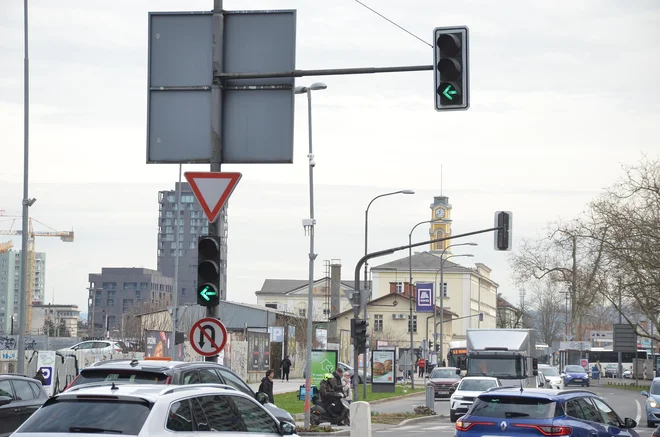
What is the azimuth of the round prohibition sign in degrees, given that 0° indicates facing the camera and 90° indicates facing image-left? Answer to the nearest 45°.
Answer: approximately 0°

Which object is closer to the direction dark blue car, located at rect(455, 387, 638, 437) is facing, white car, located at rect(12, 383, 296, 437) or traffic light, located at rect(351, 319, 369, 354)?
the traffic light

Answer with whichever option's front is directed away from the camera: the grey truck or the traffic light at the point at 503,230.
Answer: the traffic light

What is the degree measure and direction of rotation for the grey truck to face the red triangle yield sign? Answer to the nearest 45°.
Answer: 0° — it already faces it

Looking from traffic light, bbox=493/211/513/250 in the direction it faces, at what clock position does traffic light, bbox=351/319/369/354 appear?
traffic light, bbox=351/319/369/354 is roughly at 8 o'clock from traffic light, bbox=493/211/513/250.

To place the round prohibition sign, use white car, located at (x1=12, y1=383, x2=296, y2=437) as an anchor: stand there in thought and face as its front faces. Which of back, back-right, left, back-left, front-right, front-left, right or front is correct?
front-left

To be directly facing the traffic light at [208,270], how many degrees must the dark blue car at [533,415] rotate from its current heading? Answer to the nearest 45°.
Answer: approximately 135° to its left

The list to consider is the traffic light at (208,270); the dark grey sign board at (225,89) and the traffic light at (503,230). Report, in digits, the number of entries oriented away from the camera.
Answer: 2

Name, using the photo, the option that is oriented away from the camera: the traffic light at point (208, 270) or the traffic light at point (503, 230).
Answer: the traffic light at point (503, 230)

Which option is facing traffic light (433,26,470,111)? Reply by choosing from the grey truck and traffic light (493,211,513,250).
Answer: the grey truck

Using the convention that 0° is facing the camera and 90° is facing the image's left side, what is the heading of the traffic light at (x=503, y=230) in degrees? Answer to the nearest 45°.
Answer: approximately 180°
